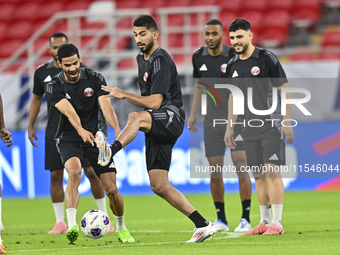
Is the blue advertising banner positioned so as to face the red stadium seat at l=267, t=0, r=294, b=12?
no

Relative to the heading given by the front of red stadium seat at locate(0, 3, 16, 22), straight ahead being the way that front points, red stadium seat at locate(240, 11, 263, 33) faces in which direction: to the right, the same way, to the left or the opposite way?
the same way

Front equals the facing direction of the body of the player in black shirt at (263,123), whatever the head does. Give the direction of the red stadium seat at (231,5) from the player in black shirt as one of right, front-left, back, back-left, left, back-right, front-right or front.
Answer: back-right

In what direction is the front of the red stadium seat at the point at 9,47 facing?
toward the camera

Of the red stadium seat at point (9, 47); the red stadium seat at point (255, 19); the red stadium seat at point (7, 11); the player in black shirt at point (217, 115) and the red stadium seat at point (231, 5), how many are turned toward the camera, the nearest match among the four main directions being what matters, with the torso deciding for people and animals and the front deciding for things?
5

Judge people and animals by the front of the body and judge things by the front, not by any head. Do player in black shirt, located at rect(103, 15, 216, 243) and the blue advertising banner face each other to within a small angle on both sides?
no

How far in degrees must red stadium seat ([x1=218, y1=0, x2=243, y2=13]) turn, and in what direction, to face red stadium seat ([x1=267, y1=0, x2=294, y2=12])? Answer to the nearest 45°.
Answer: approximately 90° to its left

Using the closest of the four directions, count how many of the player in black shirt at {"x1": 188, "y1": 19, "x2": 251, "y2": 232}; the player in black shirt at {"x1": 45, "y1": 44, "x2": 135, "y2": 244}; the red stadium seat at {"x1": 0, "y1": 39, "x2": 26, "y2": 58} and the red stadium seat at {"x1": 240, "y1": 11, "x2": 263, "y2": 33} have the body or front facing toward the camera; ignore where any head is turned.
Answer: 4

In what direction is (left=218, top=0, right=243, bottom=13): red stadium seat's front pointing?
toward the camera

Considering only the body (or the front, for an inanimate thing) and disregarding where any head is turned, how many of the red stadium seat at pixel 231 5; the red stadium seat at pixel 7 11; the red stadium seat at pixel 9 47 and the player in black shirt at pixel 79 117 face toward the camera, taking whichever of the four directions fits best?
4

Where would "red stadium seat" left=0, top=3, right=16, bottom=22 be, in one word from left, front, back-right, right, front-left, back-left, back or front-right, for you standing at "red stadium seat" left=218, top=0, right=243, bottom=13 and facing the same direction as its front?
right

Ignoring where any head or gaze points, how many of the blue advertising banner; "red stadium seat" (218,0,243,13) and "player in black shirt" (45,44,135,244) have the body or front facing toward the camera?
3

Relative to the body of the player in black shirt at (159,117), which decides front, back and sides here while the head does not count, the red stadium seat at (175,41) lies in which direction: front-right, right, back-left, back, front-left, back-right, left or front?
back-right

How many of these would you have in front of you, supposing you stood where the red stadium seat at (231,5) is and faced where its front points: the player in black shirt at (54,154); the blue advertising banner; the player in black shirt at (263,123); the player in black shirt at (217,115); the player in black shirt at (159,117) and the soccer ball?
6

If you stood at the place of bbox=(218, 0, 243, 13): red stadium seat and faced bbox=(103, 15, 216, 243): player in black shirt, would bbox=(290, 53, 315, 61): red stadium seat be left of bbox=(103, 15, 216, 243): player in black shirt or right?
left

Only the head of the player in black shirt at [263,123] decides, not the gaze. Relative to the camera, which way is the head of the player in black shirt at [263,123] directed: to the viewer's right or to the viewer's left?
to the viewer's left

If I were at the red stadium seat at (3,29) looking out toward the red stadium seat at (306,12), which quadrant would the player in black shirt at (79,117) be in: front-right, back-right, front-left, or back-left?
front-right

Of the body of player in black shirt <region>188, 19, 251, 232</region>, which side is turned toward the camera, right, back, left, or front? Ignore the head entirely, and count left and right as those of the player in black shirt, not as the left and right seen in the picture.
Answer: front
